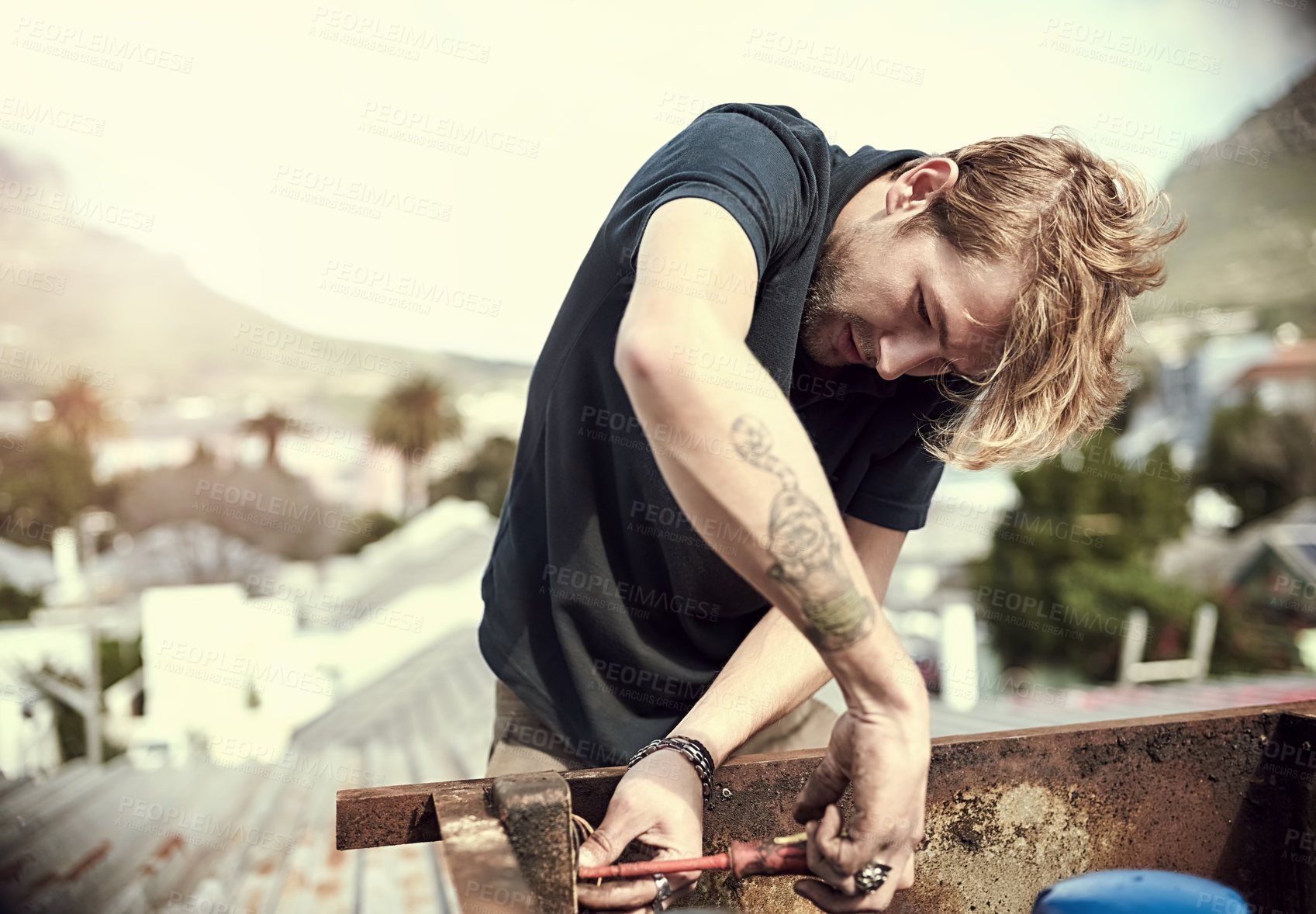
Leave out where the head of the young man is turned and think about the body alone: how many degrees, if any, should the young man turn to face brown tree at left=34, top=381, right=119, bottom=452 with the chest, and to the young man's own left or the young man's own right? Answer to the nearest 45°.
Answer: approximately 180°

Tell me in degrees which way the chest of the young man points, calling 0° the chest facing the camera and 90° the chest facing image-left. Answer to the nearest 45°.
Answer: approximately 315°

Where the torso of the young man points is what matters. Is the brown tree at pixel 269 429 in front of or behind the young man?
behind

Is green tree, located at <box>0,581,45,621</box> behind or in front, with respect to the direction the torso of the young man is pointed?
behind

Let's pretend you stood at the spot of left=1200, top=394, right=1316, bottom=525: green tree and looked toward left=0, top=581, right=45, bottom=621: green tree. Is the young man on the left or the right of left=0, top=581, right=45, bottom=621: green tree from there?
left
